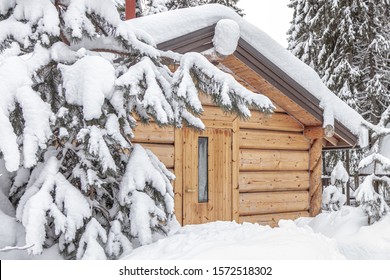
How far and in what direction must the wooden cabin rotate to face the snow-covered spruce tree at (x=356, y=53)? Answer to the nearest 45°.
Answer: approximately 180°

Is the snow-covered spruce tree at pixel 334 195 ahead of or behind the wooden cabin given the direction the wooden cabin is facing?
behind

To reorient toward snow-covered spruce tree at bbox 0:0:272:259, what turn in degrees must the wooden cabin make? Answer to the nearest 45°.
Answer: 0° — it already faces it

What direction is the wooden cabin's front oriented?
toward the camera
